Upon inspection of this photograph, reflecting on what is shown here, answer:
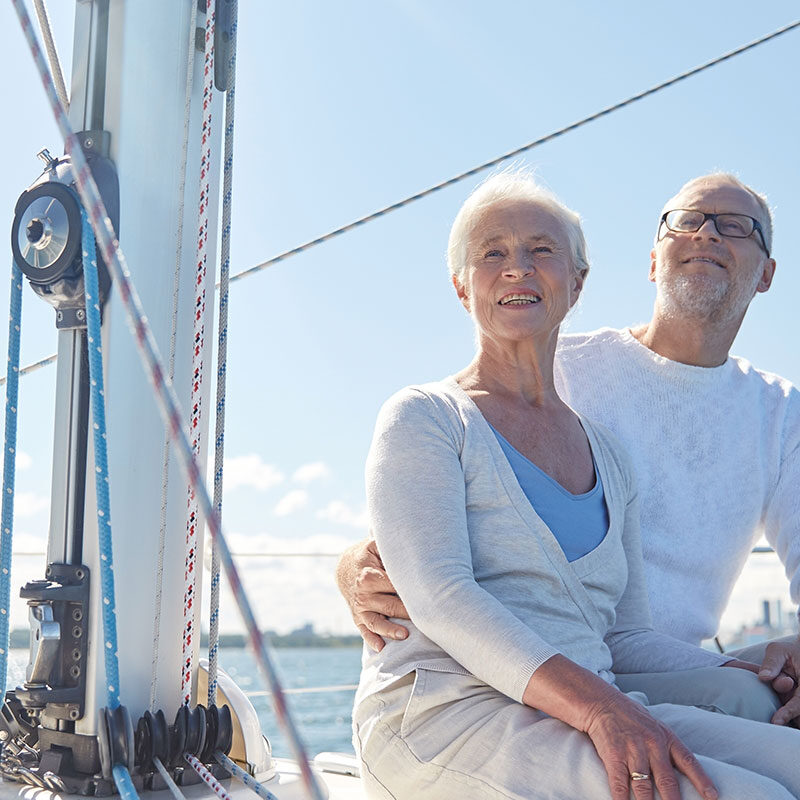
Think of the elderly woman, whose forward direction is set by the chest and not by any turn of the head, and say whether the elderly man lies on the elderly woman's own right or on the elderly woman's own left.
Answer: on the elderly woman's own left

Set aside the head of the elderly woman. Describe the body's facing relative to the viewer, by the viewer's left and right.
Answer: facing the viewer and to the right of the viewer

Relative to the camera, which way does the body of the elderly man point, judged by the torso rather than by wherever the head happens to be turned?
toward the camera

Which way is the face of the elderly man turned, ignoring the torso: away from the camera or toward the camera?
toward the camera

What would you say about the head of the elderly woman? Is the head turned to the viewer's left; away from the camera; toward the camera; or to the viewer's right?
toward the camera

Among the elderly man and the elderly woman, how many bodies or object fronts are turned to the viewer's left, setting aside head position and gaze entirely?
0

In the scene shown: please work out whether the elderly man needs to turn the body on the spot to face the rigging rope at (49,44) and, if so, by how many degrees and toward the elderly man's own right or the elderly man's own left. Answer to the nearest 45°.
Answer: approximately 45° to the elderly man's own right

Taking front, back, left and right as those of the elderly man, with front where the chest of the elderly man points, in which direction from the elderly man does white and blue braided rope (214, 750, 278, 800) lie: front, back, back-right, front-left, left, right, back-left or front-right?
front-right
